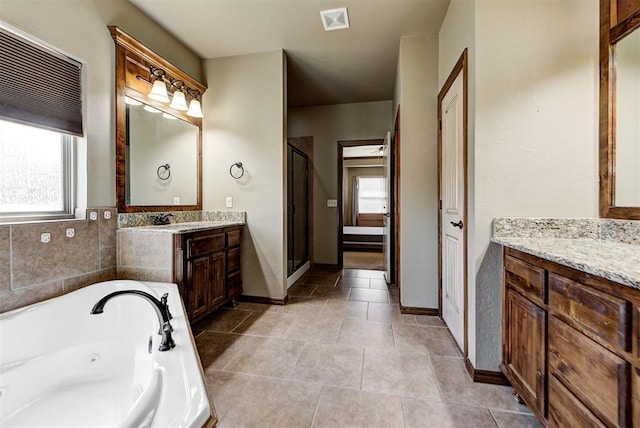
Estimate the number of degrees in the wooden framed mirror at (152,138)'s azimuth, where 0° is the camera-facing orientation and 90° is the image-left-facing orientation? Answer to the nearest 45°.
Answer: approximately 315°

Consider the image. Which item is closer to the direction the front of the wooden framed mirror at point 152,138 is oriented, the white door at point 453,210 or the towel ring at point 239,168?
the white door

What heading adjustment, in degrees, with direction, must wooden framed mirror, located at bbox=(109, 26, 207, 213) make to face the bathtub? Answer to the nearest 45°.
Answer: approximately 45° to its right

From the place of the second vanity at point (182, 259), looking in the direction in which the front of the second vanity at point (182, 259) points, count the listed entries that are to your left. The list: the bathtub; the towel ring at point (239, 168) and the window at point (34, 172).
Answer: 1

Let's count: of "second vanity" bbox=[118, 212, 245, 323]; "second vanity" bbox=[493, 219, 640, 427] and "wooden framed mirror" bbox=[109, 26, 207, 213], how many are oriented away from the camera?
0

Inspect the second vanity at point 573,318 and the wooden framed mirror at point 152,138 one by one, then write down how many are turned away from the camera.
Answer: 0

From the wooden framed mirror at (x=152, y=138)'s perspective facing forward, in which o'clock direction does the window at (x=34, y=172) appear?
The window is roughly at 3 o'clock from the wooden framed mirror.

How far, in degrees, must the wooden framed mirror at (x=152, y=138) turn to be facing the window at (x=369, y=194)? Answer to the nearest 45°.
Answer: approximately 90° to its left

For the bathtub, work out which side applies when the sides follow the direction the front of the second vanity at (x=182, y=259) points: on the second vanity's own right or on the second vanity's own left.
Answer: on the second vanity's own right

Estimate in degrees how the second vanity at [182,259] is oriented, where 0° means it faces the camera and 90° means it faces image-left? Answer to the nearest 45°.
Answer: approximately 315°

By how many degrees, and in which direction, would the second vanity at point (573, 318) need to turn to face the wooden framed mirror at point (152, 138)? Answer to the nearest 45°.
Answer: approximately 45° to its right

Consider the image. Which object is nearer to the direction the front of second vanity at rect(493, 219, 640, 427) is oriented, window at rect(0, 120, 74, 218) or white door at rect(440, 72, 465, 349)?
the window

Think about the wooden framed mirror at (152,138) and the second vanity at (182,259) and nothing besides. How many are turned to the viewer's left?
0

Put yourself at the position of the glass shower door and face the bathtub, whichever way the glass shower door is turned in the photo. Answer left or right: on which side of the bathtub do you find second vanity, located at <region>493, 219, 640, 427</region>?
left

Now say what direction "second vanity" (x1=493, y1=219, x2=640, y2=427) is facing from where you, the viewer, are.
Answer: facing the viewer and to the left of the viewer
